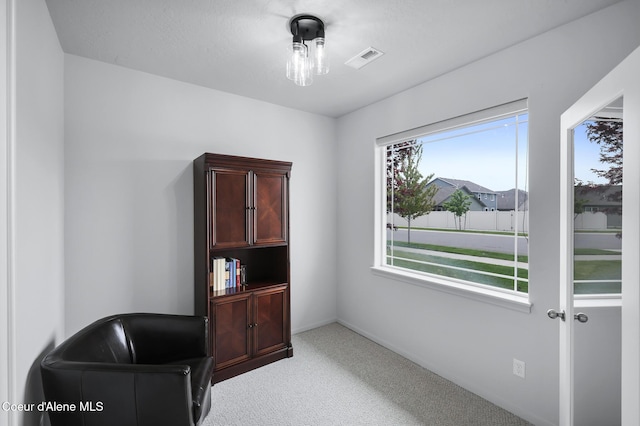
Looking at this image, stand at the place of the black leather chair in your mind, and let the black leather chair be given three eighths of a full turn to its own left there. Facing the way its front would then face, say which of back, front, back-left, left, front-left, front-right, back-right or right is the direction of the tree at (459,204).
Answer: back-right

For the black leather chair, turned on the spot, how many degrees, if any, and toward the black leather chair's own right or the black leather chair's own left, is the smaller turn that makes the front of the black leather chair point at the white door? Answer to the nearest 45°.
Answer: approximately 45° to the black leather chair's own right

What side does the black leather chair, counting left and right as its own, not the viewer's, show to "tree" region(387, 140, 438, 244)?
front

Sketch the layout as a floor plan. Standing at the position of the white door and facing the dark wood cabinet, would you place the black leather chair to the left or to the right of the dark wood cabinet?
left

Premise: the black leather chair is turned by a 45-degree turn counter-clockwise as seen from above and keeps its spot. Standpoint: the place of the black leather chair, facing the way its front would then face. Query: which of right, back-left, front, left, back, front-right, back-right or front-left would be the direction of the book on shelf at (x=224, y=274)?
front

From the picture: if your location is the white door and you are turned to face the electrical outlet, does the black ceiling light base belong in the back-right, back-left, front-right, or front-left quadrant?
front-left

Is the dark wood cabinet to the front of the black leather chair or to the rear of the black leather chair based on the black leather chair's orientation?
to the front

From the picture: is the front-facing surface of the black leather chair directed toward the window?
yes

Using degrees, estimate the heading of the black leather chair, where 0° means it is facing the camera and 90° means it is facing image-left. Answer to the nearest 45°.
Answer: approximately 270°

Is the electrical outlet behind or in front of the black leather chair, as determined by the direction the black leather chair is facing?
in front
